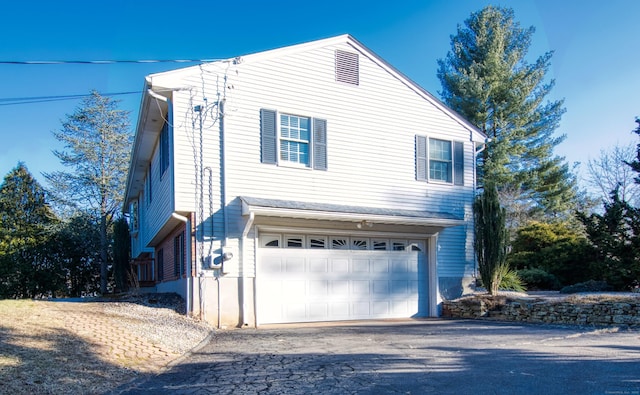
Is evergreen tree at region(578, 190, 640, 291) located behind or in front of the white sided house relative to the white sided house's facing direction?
behind

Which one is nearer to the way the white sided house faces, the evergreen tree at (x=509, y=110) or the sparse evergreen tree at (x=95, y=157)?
the sparse evergreen tree

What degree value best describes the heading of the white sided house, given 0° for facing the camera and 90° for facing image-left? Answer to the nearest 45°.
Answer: approximately 0°

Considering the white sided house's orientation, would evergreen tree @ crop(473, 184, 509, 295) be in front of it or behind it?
behind
